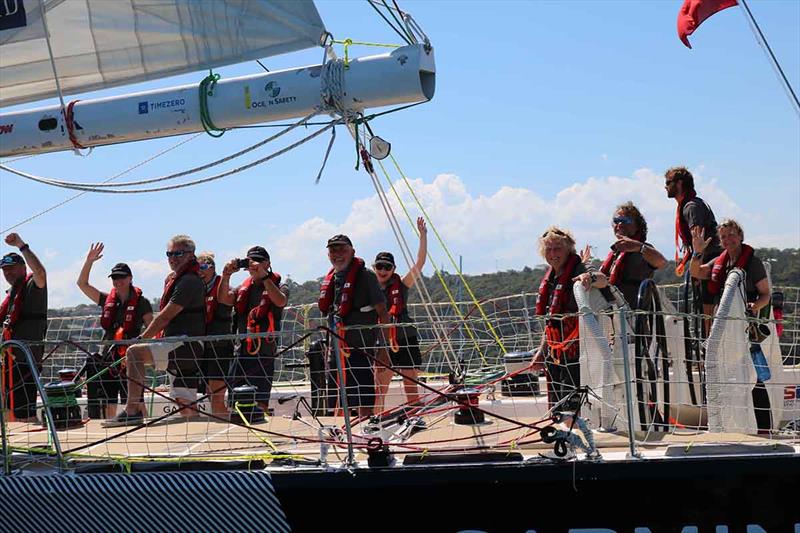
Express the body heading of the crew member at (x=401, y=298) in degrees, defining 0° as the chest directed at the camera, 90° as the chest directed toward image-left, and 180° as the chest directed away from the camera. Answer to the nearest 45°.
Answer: approximately 45°

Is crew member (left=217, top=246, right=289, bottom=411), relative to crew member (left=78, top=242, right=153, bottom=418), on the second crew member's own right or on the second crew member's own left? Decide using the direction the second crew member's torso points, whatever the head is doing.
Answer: on the second crew member's own left

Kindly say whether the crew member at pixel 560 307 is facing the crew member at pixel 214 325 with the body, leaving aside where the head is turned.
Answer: no

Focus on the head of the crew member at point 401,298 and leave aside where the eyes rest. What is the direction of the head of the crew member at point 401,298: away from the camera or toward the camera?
toward the camera

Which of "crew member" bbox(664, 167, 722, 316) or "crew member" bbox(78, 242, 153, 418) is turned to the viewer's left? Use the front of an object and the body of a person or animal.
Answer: "crew member" bbox(664, 167, 722, 316)

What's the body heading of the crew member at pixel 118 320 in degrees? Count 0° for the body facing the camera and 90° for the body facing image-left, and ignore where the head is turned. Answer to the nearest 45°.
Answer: approximately 0°

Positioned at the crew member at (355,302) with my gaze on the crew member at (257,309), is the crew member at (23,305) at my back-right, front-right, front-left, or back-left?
front-left

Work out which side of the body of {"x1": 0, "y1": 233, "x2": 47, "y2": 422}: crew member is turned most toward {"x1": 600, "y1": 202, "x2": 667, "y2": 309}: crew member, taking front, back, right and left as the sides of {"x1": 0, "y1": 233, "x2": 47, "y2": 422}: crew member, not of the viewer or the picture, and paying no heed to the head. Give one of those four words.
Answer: left

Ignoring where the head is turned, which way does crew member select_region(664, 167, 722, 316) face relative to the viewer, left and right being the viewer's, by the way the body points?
facing to the left of the viewer

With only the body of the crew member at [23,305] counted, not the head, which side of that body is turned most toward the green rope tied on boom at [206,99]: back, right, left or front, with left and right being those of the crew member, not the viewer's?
left

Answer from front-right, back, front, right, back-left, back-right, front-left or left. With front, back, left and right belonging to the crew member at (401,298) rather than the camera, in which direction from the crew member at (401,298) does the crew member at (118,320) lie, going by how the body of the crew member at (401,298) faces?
front-right

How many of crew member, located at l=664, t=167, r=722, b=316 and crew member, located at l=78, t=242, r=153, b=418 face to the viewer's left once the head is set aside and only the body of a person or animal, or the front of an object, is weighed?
1

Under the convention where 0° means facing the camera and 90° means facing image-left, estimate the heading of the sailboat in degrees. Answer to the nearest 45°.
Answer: approximately 90°

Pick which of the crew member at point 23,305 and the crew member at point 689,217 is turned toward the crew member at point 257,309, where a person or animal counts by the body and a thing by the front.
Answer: the crew member at point 689,217

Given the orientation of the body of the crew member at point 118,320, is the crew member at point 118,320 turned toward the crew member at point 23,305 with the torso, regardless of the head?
no
